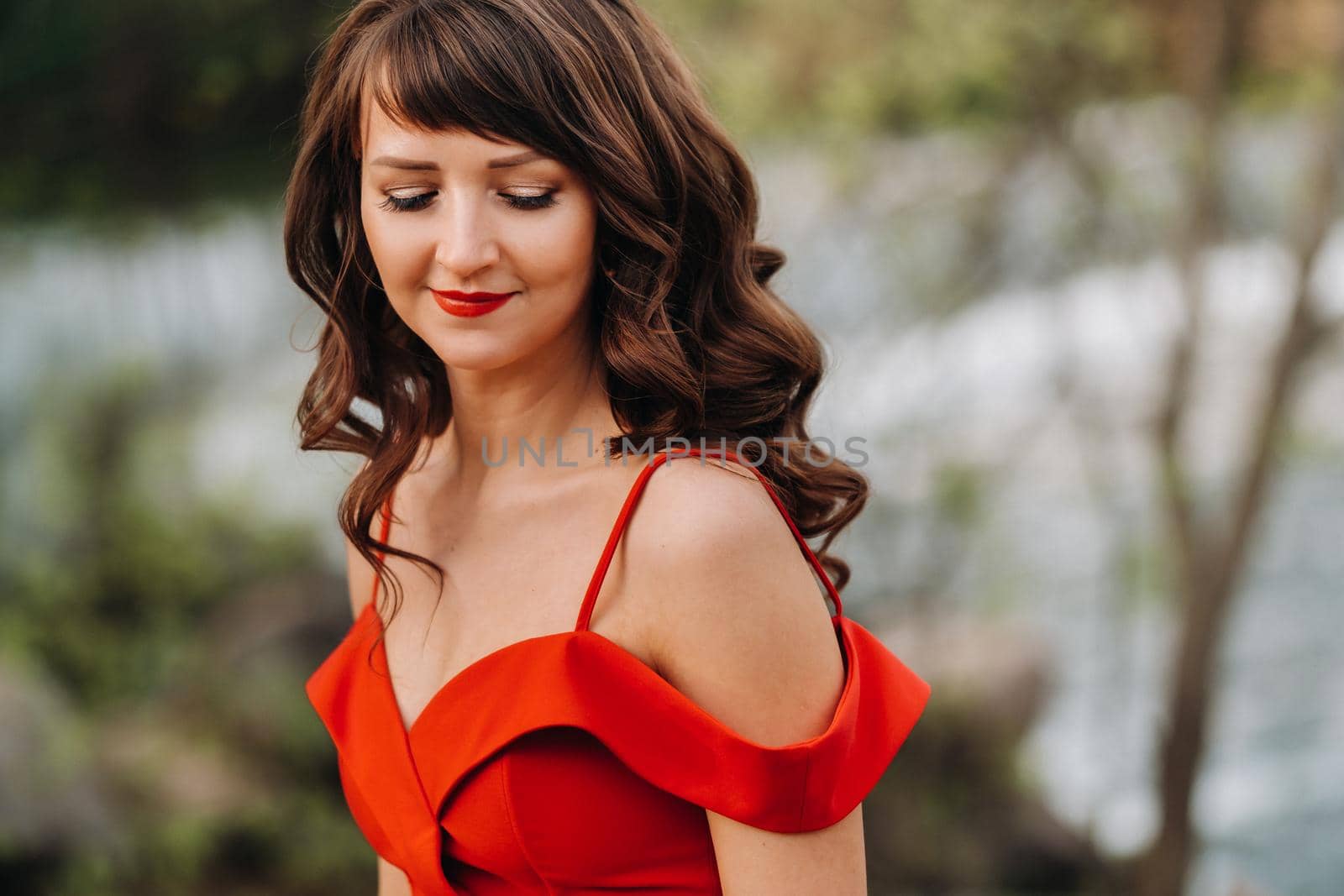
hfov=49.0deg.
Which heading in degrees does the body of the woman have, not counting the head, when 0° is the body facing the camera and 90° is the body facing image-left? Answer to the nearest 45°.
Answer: approximately 45°
